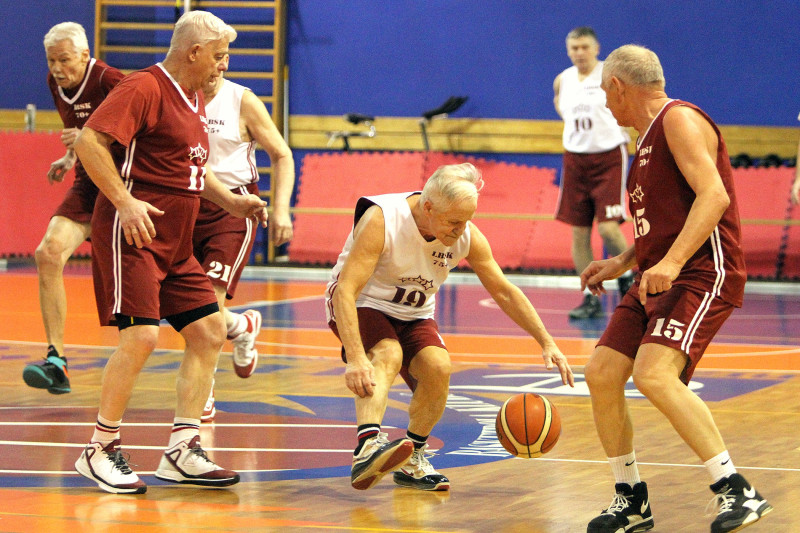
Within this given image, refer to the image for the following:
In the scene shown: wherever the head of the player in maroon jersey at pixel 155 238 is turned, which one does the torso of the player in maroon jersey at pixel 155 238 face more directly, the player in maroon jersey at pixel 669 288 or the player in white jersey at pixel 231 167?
the player in maroon jersey

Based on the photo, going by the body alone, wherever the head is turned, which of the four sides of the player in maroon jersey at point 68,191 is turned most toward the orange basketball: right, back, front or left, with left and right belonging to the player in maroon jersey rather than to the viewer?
left

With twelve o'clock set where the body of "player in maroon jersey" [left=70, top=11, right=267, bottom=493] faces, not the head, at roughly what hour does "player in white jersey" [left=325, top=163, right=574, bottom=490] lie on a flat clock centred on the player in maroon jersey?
The player in white jersey is roughly at 11 o'clock from the player in maroon jersey.

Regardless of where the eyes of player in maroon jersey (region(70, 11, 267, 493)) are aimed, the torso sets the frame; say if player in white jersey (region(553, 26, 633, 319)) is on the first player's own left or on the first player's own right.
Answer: on the first player's own left

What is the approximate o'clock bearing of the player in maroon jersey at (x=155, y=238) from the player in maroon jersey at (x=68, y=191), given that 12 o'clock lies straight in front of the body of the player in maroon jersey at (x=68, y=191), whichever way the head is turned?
the player in maroon jersey at (x=155, y=238) is roughly at 10 o'clock from the player in maroon jersey at (x=68, y=191).

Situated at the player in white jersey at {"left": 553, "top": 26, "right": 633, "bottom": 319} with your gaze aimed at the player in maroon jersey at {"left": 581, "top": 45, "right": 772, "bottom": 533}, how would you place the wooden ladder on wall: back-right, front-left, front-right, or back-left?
back-right

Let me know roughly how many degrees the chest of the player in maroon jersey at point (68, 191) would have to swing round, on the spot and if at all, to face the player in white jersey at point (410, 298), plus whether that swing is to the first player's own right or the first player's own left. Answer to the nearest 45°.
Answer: approximately 90° to the first player's own left

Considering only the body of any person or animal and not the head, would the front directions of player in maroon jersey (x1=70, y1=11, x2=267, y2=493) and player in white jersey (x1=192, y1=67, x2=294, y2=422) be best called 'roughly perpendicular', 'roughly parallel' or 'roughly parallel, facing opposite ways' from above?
roughly perpendicular

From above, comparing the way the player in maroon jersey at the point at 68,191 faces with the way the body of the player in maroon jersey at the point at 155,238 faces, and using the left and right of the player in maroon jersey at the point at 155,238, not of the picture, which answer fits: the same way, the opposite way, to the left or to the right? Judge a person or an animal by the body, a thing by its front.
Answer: to the right

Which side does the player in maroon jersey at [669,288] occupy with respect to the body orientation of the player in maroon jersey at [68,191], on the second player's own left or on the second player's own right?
on the second player's own left
